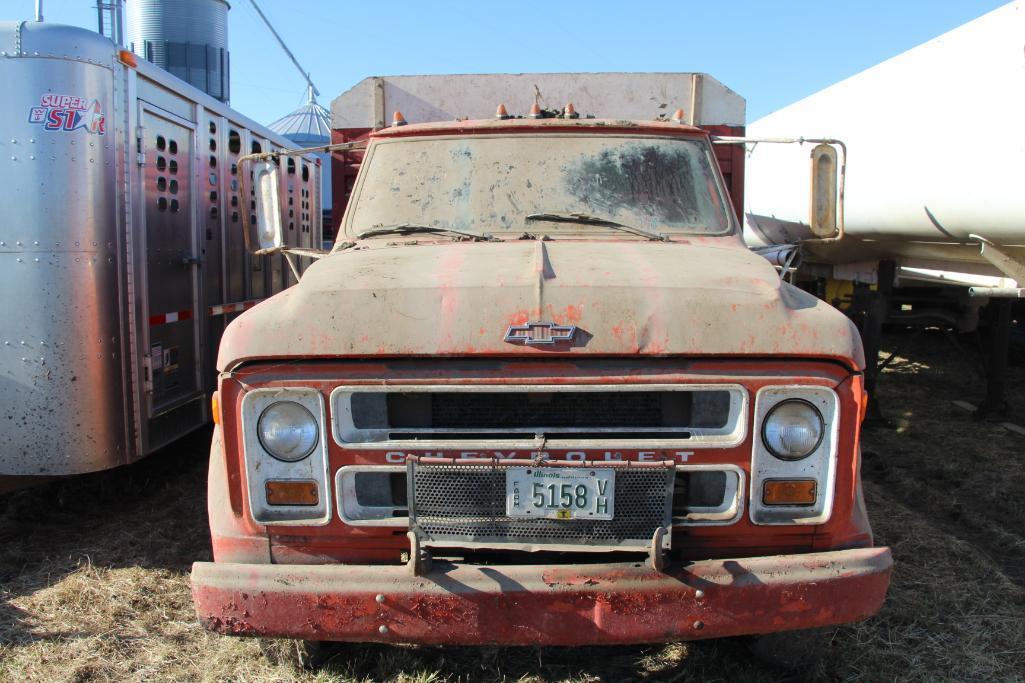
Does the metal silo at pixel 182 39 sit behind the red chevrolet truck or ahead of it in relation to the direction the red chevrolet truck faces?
behind

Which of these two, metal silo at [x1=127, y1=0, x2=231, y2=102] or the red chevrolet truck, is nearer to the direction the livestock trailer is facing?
the red chevrolet truck

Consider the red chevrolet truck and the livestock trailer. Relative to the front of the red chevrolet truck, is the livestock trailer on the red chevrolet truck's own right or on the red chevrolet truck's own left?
on the red chevrolet truck's own right

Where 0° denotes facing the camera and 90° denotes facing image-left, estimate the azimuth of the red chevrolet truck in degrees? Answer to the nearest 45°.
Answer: approximately 0°

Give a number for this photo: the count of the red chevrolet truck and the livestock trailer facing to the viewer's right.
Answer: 0

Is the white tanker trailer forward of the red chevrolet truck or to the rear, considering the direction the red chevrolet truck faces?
to the rear

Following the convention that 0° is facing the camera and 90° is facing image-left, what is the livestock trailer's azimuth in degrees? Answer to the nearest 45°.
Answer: approximately 45°

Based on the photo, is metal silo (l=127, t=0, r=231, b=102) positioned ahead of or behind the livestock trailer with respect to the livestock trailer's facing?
behind

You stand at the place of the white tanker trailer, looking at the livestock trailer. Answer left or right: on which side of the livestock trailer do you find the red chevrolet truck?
left
